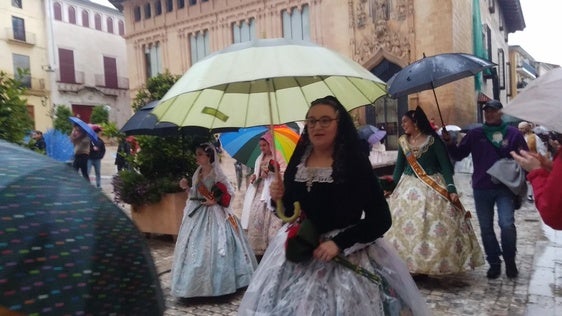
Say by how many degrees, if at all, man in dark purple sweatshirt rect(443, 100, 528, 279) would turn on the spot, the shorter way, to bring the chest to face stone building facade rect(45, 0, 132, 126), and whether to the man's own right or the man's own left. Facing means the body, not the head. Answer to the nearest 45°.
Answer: approximately 135° to the man's own right

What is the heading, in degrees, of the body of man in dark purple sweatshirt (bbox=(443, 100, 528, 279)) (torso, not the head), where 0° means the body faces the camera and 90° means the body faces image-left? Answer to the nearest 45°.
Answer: approximately 0°

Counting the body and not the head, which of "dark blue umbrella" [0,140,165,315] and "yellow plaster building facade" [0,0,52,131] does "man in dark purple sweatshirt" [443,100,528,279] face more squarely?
the dark blue umbrella

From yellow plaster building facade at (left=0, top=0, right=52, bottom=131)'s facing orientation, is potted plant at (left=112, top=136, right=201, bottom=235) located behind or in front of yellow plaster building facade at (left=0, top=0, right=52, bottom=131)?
in front

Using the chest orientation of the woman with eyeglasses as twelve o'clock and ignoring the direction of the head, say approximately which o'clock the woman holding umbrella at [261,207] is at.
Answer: The woman holding umbrella is roughly at 4 o'clock from the woman with eyeglasses.

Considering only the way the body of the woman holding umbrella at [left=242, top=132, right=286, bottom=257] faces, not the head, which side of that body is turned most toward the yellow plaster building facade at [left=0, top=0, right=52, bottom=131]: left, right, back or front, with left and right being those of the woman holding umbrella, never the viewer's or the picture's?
right

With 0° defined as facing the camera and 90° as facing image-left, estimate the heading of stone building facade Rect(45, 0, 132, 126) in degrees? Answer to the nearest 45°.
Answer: approximately 315°

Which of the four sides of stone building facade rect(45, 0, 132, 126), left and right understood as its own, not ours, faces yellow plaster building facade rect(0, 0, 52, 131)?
right
